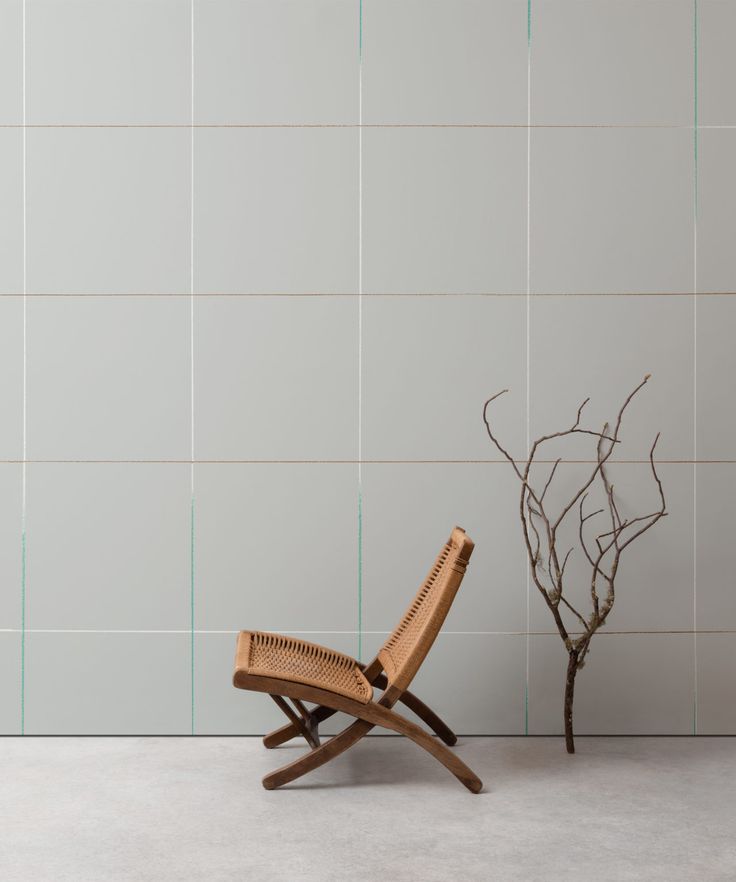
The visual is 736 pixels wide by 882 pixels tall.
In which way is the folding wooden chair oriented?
to the viewer's left
